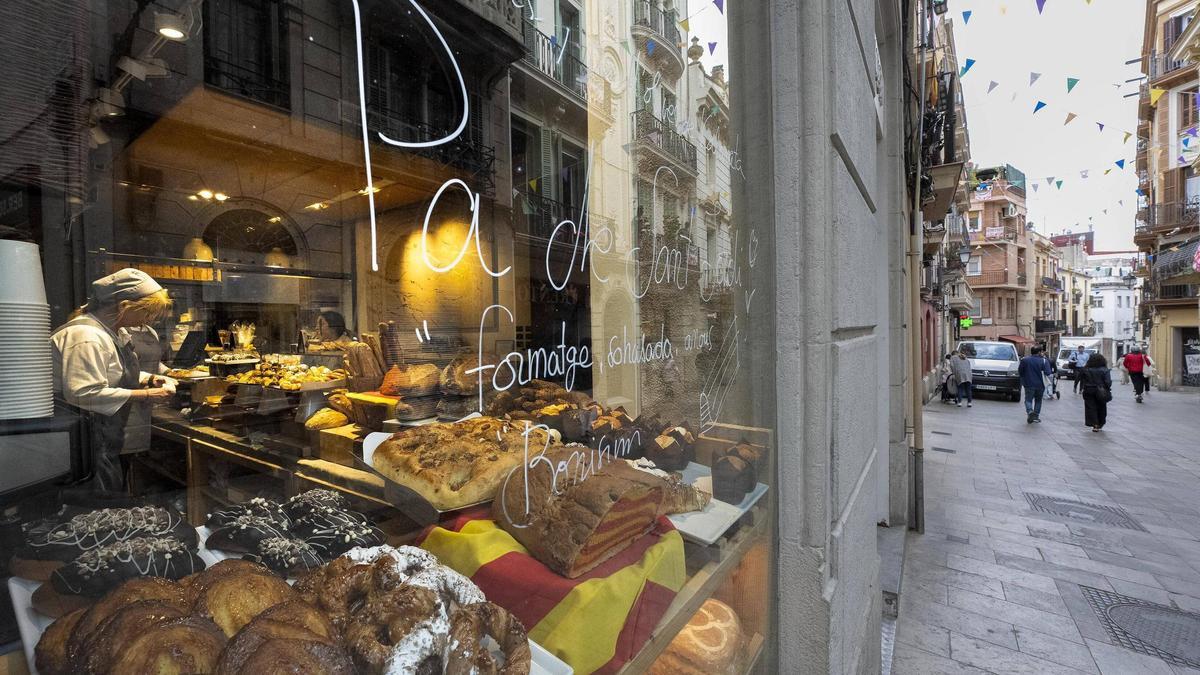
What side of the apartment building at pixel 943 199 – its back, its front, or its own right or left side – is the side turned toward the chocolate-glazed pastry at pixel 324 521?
right

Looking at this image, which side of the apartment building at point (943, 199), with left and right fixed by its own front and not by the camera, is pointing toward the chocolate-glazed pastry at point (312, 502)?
right

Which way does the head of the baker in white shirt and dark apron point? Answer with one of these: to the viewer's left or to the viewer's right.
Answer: to the viewer's right

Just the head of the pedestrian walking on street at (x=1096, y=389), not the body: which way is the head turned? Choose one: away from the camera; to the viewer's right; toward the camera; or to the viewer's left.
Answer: away from the camera

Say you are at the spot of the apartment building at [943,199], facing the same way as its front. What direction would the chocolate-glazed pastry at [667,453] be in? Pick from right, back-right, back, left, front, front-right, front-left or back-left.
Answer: right

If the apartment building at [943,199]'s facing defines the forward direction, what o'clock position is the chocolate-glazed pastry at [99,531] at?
The chocolate-glazed pastry is roughly at 3 o'clock from the apartment building.

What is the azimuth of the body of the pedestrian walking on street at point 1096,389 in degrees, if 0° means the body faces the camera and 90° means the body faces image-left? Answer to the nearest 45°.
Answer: approximately 180°

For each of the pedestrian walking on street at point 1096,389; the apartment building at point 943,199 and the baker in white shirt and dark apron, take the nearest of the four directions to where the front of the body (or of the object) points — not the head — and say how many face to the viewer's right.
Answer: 2

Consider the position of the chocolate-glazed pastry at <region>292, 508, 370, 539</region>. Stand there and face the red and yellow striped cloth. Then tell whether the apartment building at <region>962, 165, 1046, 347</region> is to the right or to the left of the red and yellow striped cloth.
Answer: left

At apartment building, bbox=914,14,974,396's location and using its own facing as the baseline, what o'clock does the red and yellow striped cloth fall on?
The red and yellow striped cloth is roughly at 3 o'clock from the apartment building.

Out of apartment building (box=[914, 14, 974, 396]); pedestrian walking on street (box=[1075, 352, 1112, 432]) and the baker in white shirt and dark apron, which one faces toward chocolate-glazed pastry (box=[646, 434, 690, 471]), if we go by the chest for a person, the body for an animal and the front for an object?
the baker in white shirt and dark apron

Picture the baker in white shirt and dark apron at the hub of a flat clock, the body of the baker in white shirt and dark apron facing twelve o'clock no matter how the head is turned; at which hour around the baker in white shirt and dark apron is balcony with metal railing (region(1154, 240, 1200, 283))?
The balcony with metal railing is roughly at 12 o'clock from the baker in white shirt and dark apron.

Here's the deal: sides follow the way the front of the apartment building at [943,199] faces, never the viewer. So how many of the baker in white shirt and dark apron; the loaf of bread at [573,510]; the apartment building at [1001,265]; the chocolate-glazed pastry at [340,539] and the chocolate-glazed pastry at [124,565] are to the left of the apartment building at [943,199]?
1

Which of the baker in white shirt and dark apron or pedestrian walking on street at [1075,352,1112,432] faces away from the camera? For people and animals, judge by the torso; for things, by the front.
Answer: the pedestrian walking on street

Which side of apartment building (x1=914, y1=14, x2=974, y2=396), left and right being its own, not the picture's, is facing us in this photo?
right

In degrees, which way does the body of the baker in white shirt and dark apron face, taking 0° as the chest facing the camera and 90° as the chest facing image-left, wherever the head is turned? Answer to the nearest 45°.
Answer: approximately 270°

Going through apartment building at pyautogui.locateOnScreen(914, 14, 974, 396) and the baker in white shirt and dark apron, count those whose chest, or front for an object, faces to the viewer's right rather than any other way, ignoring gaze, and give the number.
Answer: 2
